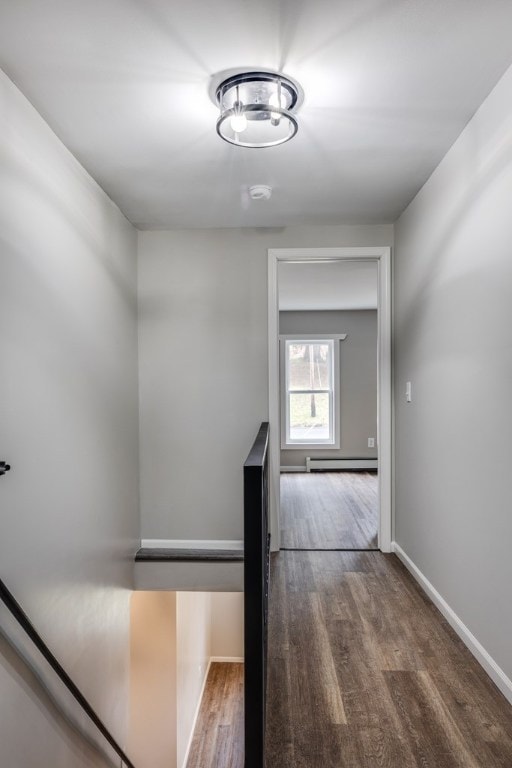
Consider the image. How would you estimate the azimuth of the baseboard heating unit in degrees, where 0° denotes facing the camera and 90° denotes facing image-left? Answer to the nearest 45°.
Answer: approximately 0°

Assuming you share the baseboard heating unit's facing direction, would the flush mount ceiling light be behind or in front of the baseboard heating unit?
in front

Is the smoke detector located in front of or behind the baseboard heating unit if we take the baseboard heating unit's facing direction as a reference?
in front
